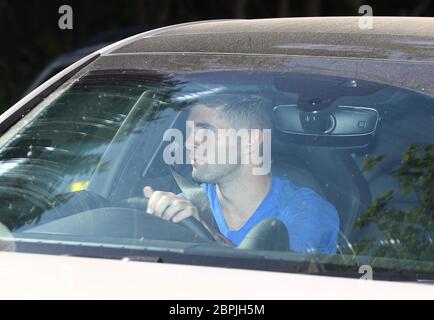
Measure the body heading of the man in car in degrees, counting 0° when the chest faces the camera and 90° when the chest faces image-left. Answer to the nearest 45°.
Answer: approximately 45°

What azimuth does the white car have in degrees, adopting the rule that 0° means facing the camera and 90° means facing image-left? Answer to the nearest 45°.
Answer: approximately 45°
